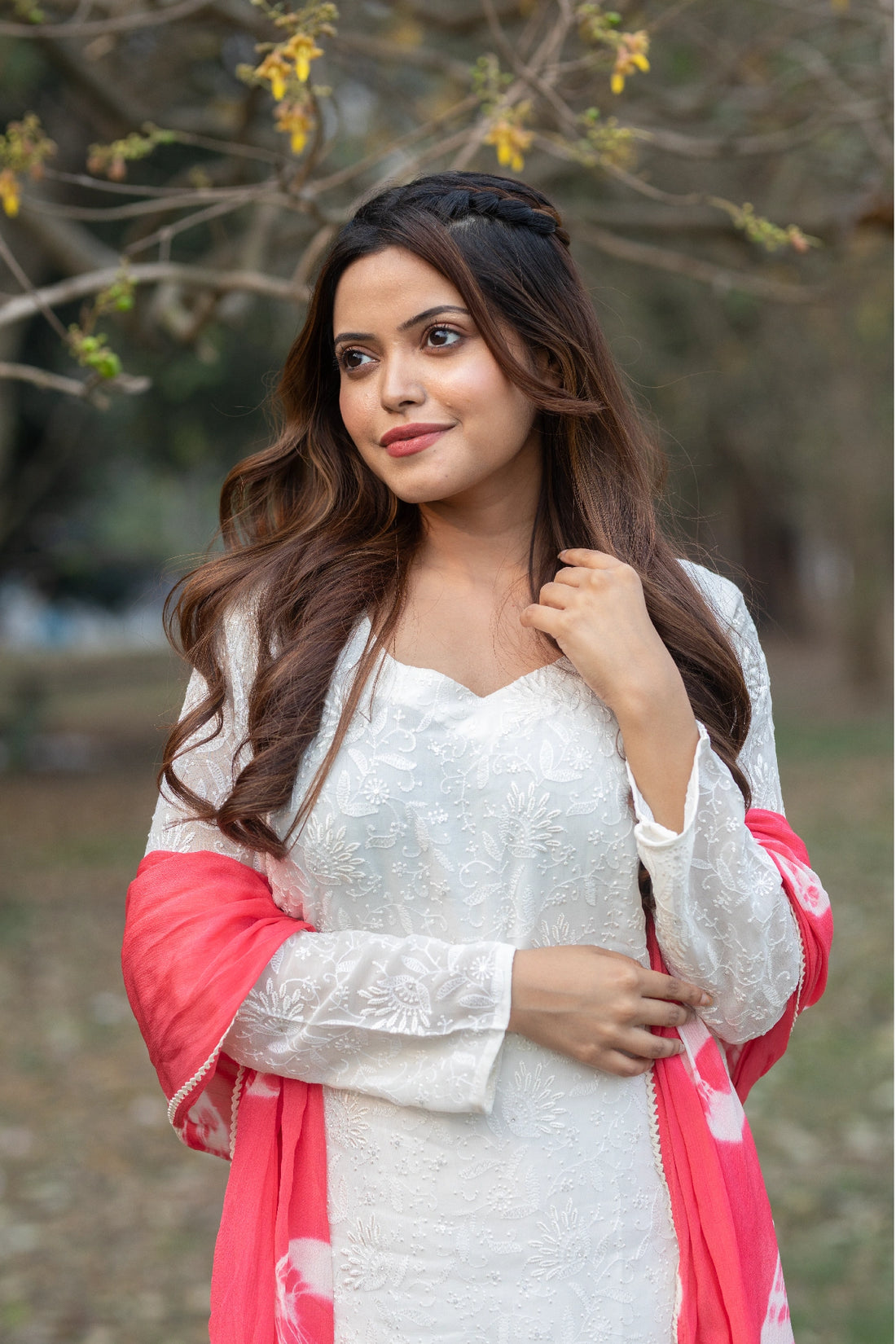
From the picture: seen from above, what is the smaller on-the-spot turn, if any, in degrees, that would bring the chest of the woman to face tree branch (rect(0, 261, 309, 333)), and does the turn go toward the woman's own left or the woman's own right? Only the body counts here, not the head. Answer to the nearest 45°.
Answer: approximately 135° to the woman's own right

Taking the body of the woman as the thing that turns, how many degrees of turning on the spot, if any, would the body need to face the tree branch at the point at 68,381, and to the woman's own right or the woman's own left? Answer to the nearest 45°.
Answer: approximately 135° to the woman's own right

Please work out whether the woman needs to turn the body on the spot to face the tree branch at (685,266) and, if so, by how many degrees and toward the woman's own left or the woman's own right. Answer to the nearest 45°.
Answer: approximately 180°

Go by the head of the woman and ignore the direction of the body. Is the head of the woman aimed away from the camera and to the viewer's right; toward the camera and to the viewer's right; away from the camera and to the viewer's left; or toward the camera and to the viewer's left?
toward the camera and to the viewer's left

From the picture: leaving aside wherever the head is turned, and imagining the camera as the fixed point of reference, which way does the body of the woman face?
toward the camera

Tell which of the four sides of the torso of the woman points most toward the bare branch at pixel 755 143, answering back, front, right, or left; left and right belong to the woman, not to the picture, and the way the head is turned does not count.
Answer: back

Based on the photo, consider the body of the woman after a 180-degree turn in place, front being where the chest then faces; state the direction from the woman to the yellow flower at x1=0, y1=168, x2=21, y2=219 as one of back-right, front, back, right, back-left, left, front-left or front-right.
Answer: front-left

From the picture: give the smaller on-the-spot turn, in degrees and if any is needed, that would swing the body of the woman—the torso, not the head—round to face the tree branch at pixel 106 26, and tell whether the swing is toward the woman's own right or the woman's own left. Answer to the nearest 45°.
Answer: approximately 135° to the woman's own right
